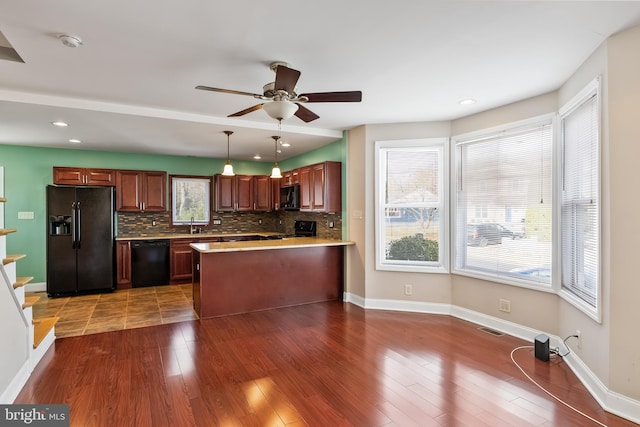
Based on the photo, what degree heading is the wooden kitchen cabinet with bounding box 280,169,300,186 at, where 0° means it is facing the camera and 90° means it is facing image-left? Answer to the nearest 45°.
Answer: approximately 45°

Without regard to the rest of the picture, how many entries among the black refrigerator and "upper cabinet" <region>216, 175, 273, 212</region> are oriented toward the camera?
2

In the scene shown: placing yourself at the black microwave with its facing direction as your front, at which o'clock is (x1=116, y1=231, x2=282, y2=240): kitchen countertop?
The kitchen countertop is roughly at 2 o'clock from the black microwave.

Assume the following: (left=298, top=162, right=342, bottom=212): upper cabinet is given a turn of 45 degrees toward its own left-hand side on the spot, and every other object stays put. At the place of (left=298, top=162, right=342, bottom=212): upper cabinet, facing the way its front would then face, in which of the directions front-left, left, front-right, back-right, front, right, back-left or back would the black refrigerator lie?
right

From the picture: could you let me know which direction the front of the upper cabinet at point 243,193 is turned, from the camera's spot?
facing the viewer

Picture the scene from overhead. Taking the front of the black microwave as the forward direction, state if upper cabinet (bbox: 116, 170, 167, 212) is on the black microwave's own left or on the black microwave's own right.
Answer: on the black microwave's own right

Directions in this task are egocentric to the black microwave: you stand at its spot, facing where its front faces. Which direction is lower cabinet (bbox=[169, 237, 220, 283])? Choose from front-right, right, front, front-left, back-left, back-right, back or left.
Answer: front-right

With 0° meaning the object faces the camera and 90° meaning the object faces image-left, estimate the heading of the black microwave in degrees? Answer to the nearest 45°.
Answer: approximately 45°

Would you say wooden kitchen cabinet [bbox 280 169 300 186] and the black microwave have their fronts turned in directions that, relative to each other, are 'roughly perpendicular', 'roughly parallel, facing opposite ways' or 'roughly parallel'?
roughly parallel

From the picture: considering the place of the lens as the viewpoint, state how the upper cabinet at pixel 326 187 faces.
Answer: facing the viewer and to the left of the viewer

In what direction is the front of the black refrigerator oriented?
toward the camera

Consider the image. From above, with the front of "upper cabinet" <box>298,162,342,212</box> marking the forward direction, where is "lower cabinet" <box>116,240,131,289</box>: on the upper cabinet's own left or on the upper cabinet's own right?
on the upper cabinet's own right

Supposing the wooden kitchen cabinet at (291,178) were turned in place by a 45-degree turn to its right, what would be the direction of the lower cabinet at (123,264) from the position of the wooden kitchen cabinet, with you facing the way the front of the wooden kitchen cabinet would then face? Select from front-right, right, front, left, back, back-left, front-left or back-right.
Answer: front

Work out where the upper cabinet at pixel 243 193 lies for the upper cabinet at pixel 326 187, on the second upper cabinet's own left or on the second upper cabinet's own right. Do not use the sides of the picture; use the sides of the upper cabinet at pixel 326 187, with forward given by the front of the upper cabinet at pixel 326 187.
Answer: on the second upper cabinet's own right
